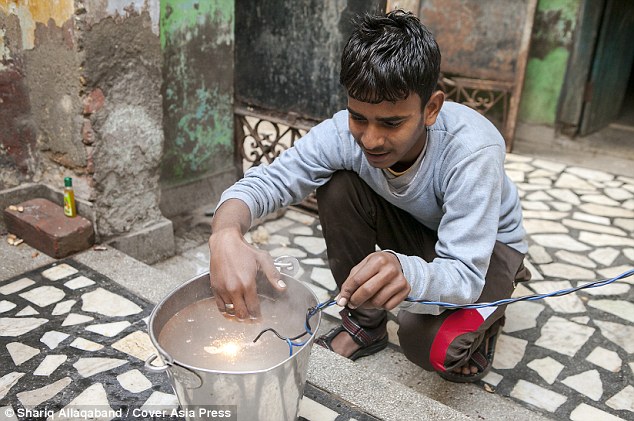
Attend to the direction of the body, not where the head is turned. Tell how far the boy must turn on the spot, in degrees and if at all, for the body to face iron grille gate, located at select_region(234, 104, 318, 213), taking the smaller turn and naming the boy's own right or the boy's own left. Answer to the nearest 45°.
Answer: approximately 135° to the boy's own right

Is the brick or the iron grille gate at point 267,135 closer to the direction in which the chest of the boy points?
the brick

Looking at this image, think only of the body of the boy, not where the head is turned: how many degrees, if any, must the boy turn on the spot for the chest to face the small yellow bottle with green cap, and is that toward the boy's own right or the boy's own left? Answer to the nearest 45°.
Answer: approximately 90° to the boy's own right

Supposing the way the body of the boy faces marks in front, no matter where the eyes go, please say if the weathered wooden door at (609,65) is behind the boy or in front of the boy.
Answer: behind

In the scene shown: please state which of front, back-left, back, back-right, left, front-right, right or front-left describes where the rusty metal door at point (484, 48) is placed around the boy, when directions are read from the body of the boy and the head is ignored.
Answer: back-right

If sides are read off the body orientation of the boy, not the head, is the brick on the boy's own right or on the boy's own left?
on the boy's own right

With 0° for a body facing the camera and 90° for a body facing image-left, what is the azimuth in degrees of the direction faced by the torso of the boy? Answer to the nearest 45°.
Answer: approximately 45°
